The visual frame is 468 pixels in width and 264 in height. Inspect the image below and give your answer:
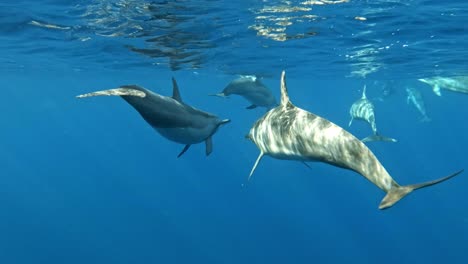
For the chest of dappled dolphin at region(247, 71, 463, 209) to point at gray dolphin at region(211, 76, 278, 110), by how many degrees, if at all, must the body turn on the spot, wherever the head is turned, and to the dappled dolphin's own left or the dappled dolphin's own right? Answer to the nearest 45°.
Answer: approximately 45° to the dappled dolphin's own right

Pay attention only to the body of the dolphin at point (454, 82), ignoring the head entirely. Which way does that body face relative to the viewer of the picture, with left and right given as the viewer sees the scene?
facing to the left of the viewer

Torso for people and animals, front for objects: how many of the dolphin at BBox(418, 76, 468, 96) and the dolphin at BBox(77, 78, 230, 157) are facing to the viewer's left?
1

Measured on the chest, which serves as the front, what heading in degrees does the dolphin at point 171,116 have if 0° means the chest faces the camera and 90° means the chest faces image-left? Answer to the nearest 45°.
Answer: approximately 225°

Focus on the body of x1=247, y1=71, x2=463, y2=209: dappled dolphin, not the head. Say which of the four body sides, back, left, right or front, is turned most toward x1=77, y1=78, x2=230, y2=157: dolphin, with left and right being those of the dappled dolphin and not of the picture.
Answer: front

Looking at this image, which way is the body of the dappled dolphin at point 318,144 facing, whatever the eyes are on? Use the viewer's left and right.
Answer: facing away from the viewer and to the left of the viewer

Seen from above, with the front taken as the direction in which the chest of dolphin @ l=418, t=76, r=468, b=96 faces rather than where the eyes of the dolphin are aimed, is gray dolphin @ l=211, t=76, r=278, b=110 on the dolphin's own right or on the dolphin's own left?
on the dolphin's own left

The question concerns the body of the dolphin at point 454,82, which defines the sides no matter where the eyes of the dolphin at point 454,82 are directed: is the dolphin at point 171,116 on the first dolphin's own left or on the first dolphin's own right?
on the first dolphin's own left

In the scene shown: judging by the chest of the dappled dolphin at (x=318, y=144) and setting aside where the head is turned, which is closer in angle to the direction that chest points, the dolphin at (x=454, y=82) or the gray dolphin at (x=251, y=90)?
the gray dolphin
